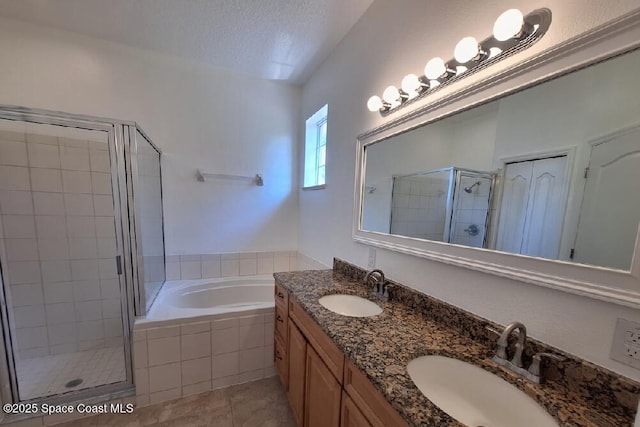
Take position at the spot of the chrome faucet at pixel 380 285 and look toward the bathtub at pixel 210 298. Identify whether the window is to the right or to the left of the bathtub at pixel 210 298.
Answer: right

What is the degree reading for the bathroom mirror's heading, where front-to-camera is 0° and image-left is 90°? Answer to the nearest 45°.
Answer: approximately 45°

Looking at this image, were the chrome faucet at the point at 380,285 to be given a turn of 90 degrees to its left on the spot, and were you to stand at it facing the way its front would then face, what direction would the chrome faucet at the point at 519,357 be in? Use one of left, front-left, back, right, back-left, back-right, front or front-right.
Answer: front

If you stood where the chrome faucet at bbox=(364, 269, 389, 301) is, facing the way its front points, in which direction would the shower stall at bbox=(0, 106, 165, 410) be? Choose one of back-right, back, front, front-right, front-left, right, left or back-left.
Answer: front-right

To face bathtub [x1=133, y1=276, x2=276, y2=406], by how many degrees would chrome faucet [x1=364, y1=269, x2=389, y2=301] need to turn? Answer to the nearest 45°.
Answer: approximately 45° to its right

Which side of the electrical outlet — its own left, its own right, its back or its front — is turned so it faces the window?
right

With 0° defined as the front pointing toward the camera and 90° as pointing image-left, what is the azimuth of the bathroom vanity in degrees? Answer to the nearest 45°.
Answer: approximately 45°
